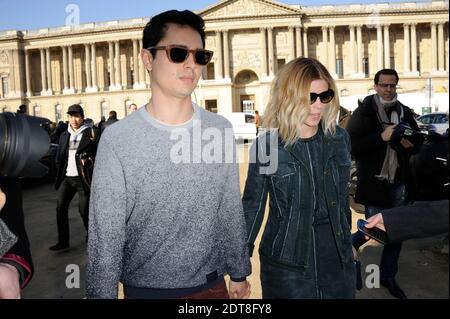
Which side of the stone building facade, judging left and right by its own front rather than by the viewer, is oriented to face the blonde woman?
front

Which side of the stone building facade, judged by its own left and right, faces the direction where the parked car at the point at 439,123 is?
front

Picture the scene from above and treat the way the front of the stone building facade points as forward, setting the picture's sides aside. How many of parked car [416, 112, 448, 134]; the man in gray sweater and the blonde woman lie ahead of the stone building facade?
3

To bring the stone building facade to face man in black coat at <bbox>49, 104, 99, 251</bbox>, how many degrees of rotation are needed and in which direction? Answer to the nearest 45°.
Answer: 0° — it already faces them

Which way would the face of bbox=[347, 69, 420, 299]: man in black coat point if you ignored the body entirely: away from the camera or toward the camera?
toward the camera

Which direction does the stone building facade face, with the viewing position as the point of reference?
facing the viewer

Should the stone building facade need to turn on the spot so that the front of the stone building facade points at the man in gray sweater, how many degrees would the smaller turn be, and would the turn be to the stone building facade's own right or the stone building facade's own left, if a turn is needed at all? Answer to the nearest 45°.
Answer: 0° — it already faces them

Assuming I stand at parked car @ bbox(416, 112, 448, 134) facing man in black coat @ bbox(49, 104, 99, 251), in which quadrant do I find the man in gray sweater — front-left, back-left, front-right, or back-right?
front-left

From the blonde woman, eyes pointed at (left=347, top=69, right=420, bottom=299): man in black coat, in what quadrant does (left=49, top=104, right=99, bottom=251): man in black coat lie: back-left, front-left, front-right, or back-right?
front-left

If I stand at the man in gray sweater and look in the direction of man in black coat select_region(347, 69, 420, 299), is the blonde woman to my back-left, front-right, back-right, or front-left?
front-right

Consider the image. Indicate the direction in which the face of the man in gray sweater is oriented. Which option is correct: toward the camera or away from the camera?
toward the camera

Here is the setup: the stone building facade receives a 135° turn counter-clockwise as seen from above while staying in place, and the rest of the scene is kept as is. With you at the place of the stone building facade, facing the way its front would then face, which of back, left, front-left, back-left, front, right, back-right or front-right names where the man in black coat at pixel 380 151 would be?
back-right
